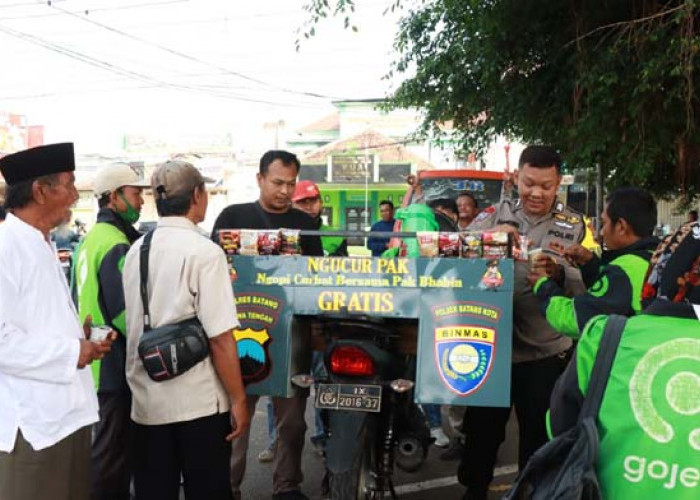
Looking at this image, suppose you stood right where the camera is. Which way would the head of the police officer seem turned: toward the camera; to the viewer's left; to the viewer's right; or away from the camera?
toward the camera

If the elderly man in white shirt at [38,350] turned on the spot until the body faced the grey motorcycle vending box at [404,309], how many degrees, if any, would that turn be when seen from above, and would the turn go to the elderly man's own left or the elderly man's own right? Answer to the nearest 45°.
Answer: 0° — they already face it

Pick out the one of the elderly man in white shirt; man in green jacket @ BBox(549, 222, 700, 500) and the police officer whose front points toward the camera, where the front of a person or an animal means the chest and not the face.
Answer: the police officer

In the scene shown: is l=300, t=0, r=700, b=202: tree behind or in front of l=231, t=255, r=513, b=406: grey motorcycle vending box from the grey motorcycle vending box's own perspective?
behind

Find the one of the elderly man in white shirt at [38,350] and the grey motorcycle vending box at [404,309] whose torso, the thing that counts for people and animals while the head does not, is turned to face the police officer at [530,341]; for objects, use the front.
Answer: the elderly man in white shirt

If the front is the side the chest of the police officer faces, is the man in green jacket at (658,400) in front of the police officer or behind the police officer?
in front

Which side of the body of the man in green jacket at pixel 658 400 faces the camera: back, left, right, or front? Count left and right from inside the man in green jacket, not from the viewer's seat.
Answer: back

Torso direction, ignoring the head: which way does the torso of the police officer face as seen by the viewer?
toward the camera

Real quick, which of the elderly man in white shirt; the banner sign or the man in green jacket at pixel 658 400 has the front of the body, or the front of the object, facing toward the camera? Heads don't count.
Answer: the banner sign

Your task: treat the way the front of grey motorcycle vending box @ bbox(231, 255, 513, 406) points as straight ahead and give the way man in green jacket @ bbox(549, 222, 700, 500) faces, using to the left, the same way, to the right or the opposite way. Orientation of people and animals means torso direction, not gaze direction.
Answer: the opposite way

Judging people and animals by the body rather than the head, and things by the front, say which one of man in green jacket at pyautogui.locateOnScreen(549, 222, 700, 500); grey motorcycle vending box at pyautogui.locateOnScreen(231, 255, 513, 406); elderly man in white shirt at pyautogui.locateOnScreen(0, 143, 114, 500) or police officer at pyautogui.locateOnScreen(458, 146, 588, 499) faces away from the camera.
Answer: the man in green jacket

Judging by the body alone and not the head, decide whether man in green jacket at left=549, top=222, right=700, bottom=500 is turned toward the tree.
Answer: yes

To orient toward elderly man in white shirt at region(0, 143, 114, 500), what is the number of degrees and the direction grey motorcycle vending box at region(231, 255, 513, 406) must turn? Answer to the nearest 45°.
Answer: approximately 45° to its right

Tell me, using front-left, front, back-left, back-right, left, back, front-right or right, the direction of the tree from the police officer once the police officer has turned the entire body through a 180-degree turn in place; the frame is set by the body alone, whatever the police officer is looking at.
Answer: front

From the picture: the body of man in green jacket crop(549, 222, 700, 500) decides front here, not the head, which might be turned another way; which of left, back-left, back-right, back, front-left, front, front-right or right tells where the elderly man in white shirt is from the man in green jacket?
left

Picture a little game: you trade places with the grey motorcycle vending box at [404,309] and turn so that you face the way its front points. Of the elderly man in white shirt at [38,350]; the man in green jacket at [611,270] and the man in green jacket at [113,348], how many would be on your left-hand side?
1

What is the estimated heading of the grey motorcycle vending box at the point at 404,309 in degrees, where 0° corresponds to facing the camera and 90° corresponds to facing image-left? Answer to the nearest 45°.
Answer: approximately 0°

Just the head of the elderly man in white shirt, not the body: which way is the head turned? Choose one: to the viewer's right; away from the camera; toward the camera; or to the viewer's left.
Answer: to the viewer's right

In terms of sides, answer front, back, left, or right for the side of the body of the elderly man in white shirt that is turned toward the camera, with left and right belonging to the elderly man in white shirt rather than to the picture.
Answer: right
